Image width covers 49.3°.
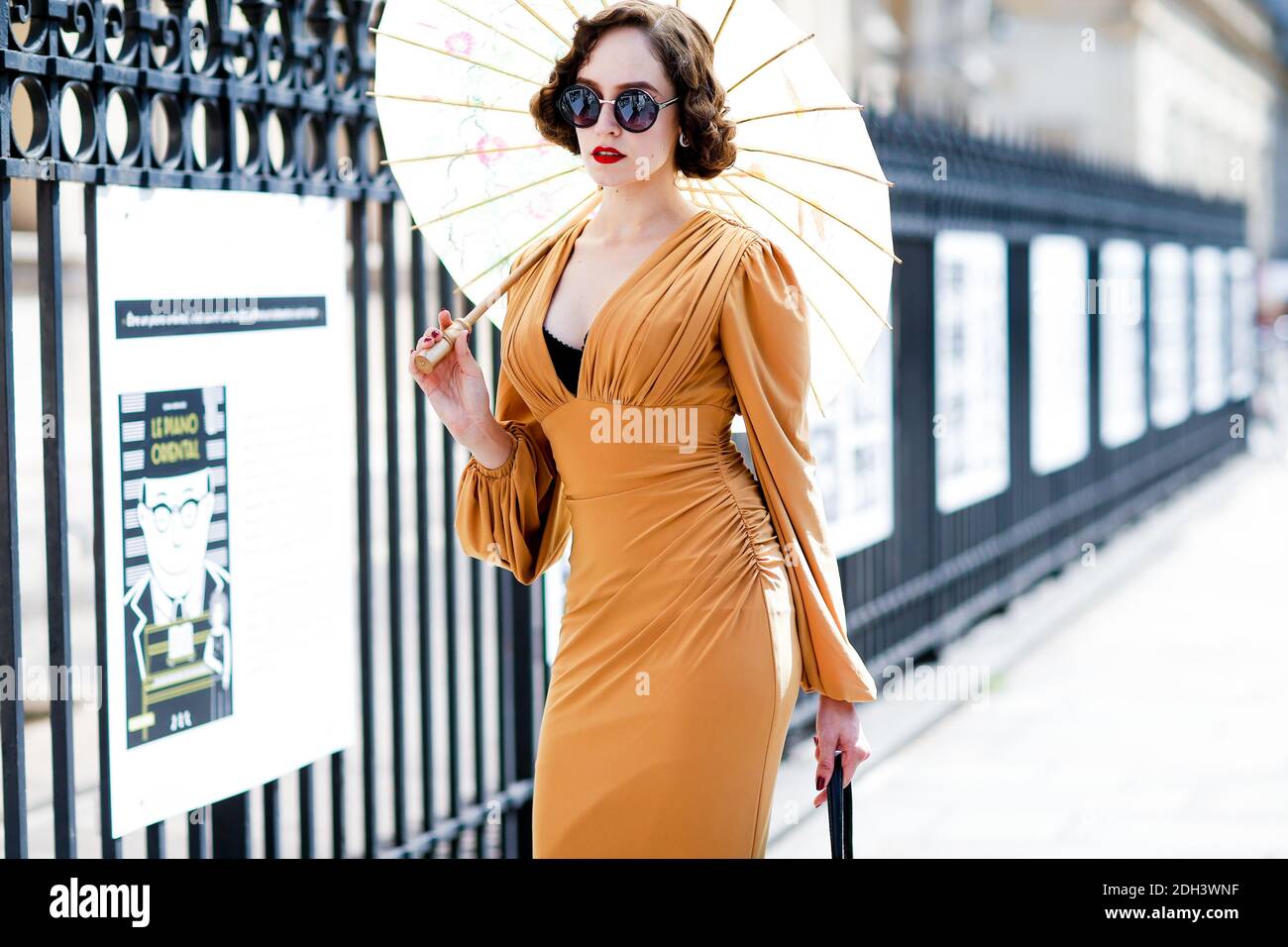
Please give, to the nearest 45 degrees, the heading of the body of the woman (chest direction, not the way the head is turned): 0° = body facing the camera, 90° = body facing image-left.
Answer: approximately 45°

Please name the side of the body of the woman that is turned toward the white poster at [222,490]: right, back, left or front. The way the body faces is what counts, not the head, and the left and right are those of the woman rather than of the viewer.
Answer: right

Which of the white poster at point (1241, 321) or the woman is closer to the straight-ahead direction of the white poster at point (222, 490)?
the woman

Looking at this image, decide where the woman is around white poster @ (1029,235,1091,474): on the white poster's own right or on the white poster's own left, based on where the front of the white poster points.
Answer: on the white poster's own right

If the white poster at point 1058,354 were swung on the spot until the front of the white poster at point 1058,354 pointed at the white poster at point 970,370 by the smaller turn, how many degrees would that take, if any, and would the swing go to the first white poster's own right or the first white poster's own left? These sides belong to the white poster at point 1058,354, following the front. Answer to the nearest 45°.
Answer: approximately 45° to the first white poster's own right

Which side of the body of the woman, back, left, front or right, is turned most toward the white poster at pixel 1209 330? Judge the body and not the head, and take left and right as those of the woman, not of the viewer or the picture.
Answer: back

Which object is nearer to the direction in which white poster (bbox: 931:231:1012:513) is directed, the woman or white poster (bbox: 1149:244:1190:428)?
the woman

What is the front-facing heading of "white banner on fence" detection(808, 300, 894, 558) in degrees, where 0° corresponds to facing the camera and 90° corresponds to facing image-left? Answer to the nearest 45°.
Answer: approximately 315°

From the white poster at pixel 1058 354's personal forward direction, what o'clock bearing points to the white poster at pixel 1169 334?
the white poster at pixel 1169 334 is roughly at 8 o'clock from the white poster at pixel 1058 354.

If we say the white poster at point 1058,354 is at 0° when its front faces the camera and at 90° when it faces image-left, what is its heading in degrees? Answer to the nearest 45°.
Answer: approximately 315°

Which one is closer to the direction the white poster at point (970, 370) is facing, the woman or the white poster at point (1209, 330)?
the woman
